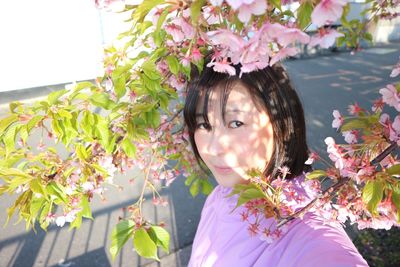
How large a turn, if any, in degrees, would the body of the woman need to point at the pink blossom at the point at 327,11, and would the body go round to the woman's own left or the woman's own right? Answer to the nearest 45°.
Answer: approximately 45° to the woman's own left

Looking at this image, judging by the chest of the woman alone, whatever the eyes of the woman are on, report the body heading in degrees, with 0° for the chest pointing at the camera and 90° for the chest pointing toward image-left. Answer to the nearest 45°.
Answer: approximately 45°
